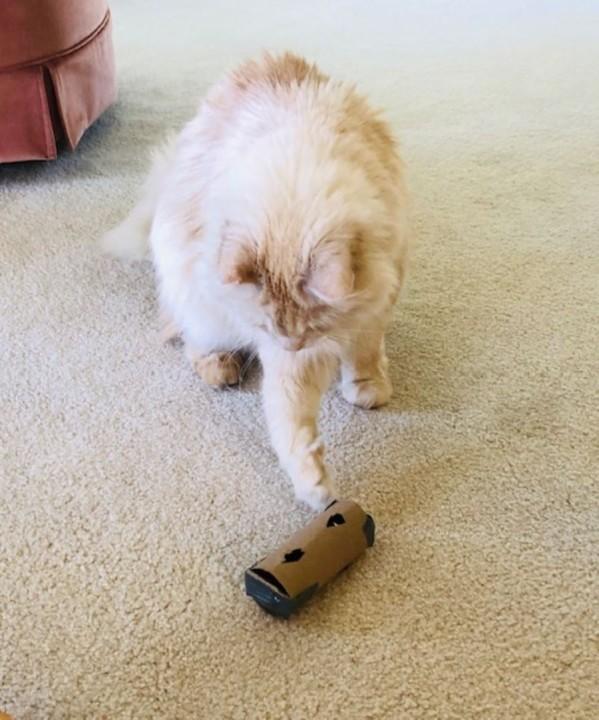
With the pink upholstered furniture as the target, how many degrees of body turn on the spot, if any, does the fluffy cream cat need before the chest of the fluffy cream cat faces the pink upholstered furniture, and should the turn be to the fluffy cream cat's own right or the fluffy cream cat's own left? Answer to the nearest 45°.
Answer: approximately 135° to the fluffy cream cat's own right

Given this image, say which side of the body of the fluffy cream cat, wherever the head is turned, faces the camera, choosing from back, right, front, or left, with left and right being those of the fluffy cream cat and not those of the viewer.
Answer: front

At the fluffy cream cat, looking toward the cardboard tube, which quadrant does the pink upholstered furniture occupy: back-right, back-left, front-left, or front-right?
back-right

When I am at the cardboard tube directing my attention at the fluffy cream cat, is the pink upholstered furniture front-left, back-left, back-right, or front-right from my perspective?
front-left

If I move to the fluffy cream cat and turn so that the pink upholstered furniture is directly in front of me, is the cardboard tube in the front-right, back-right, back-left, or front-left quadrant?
back-left
